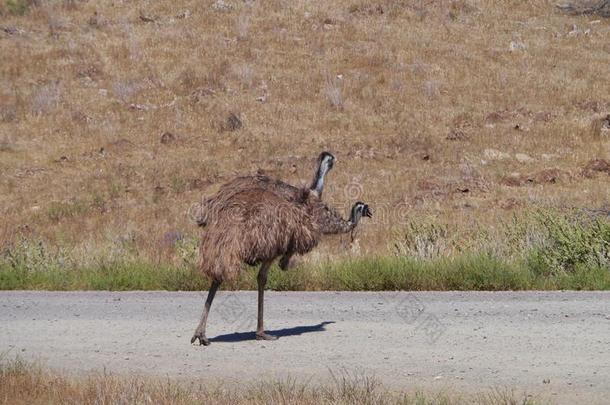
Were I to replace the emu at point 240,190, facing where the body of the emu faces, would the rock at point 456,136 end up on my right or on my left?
on my left

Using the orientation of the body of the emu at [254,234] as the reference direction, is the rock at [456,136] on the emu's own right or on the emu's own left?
on the emu's own left

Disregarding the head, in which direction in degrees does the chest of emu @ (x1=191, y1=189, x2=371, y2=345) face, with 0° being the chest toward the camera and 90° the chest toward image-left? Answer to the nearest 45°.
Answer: approximately 270°

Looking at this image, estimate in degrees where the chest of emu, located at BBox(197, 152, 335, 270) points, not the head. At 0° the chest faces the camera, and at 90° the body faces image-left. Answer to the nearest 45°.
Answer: approximately 270°

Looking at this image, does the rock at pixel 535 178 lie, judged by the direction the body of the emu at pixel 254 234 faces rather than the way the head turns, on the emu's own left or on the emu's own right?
on the emu's own left

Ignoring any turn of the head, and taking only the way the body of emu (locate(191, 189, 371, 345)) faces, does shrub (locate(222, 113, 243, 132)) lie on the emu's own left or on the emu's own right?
on the emu's own left

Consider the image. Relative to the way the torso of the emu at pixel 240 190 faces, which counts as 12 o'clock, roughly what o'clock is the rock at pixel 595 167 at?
The rock is roughly at 10 o'clock from the emu.
